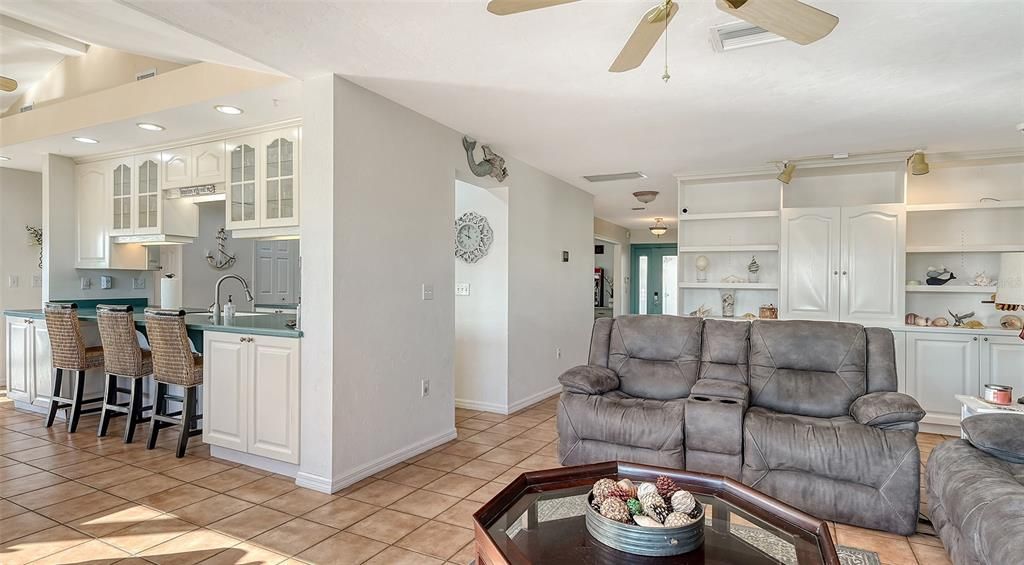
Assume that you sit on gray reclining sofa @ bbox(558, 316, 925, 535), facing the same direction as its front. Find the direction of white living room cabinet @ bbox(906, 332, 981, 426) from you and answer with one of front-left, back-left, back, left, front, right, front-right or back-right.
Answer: back

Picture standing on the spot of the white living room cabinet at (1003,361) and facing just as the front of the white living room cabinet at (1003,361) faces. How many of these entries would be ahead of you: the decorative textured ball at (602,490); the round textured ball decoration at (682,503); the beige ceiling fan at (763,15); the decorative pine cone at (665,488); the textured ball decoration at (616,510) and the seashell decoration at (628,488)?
6

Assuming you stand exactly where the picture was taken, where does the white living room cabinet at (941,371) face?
facing the viewer

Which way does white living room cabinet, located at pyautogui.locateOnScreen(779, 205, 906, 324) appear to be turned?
toward the camera

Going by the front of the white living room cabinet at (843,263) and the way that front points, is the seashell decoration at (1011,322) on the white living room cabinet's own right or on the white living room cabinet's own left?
on the white living room cabinet's own left

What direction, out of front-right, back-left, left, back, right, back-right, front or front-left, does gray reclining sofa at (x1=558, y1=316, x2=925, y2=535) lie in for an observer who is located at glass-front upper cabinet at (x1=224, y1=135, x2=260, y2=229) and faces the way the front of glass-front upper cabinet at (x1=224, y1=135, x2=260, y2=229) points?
left

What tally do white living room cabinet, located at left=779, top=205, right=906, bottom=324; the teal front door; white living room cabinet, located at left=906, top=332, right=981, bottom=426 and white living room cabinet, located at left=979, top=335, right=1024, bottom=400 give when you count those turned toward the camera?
4

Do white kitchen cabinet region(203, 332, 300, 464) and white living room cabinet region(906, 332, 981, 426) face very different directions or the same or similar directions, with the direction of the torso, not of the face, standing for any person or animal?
same or similar directions

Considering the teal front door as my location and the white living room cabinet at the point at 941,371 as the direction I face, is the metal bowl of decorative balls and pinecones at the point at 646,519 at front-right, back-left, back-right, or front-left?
front-right

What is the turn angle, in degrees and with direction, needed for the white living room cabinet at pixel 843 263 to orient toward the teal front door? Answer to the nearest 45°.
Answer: approximately 135° to its right

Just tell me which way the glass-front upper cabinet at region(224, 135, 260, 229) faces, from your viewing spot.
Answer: facing the viewer and to the left of the viewer

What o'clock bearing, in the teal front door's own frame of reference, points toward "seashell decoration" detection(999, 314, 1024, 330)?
The seashell decoration is roughly at 11 o'clock from the teal front door.
